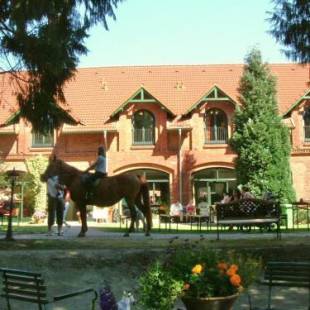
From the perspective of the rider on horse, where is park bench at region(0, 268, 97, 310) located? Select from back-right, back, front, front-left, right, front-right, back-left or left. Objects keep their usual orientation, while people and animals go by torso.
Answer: left

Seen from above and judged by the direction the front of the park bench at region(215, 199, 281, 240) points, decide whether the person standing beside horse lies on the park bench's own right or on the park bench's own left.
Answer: on the park bench's own right

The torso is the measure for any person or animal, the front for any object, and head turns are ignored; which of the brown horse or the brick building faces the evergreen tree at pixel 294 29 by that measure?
the brick building

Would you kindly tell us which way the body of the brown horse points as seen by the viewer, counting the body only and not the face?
to the viewer's left

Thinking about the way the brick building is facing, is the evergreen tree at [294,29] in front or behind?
in front

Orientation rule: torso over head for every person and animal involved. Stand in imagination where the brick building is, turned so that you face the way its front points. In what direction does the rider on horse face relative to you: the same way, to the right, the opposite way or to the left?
to the right

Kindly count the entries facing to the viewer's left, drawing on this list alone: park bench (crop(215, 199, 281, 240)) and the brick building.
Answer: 0

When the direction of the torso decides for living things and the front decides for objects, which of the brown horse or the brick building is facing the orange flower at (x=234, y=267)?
the brick building

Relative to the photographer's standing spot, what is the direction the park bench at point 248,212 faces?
facing the viewer

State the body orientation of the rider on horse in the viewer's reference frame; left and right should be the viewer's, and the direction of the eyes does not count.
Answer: facing to the left of the viewer

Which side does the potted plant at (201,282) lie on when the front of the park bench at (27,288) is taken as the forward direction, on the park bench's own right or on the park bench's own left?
on the park bench's own right

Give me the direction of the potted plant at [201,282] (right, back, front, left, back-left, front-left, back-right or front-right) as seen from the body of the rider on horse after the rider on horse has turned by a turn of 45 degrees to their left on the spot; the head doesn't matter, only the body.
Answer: front-left
